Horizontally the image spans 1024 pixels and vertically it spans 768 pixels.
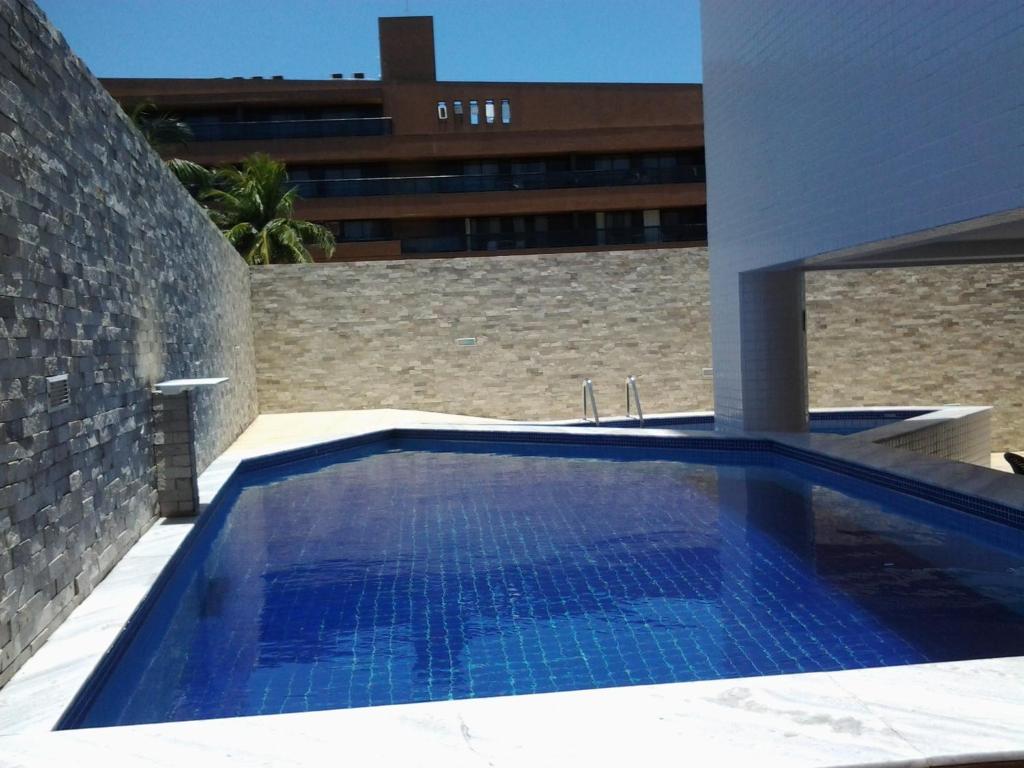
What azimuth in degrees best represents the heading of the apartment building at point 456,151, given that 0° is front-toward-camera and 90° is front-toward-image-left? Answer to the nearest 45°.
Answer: approximately 0°

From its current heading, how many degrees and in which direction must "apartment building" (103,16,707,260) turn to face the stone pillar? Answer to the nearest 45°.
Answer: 0° — it already faces it

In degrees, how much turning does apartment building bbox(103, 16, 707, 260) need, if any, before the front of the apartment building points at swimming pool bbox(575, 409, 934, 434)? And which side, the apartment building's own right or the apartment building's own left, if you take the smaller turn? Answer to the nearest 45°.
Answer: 0° — it already faces it
